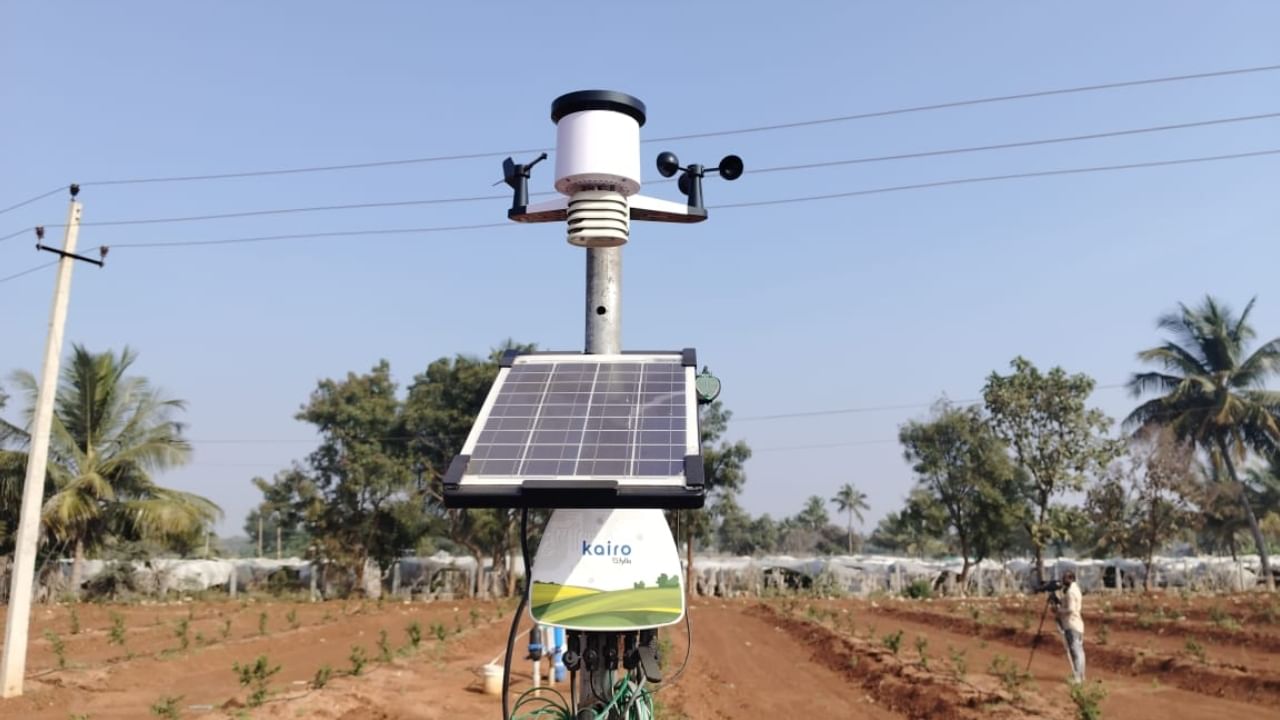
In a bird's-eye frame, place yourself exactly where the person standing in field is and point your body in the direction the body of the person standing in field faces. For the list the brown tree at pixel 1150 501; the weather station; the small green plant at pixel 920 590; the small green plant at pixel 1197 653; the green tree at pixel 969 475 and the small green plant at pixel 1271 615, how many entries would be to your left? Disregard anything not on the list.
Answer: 1

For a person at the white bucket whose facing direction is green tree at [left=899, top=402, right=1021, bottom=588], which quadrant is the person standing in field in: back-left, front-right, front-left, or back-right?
front-right

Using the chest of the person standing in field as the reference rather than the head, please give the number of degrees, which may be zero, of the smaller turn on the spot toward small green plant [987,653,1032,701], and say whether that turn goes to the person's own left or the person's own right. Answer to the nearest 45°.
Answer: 0° — they already face it

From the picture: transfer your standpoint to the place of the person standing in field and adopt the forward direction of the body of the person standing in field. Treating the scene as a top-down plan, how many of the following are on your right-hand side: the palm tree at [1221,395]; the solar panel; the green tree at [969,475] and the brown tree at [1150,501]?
3

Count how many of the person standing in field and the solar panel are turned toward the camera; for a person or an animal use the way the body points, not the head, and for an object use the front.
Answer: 1

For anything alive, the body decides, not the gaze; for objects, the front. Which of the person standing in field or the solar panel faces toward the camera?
the solar panel

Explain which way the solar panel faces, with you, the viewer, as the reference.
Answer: facing the viewer

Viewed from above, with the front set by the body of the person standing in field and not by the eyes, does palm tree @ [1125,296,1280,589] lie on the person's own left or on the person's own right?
on the person's own right

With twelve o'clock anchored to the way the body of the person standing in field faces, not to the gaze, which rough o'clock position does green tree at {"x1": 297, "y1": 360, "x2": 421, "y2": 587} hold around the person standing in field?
The green tree is roughly at 1 o'clock from the person standing in field.

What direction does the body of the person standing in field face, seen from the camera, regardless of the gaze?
to the viewer's left

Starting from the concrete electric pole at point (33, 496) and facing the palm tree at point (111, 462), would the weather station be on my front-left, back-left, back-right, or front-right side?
back-right

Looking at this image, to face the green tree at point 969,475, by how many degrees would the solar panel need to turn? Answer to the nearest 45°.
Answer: approximately 135° to its left

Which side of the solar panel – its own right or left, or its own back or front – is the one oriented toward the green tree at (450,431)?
back

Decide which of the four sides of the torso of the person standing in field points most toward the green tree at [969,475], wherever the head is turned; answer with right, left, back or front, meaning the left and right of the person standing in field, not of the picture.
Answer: right

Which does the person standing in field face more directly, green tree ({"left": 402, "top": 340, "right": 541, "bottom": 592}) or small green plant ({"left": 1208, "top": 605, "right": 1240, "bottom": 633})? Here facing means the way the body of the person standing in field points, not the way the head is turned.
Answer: the green tree

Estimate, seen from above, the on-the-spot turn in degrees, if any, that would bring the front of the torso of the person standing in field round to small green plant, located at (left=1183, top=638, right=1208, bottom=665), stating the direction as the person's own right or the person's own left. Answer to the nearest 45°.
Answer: approximately 135° to the person's own right
